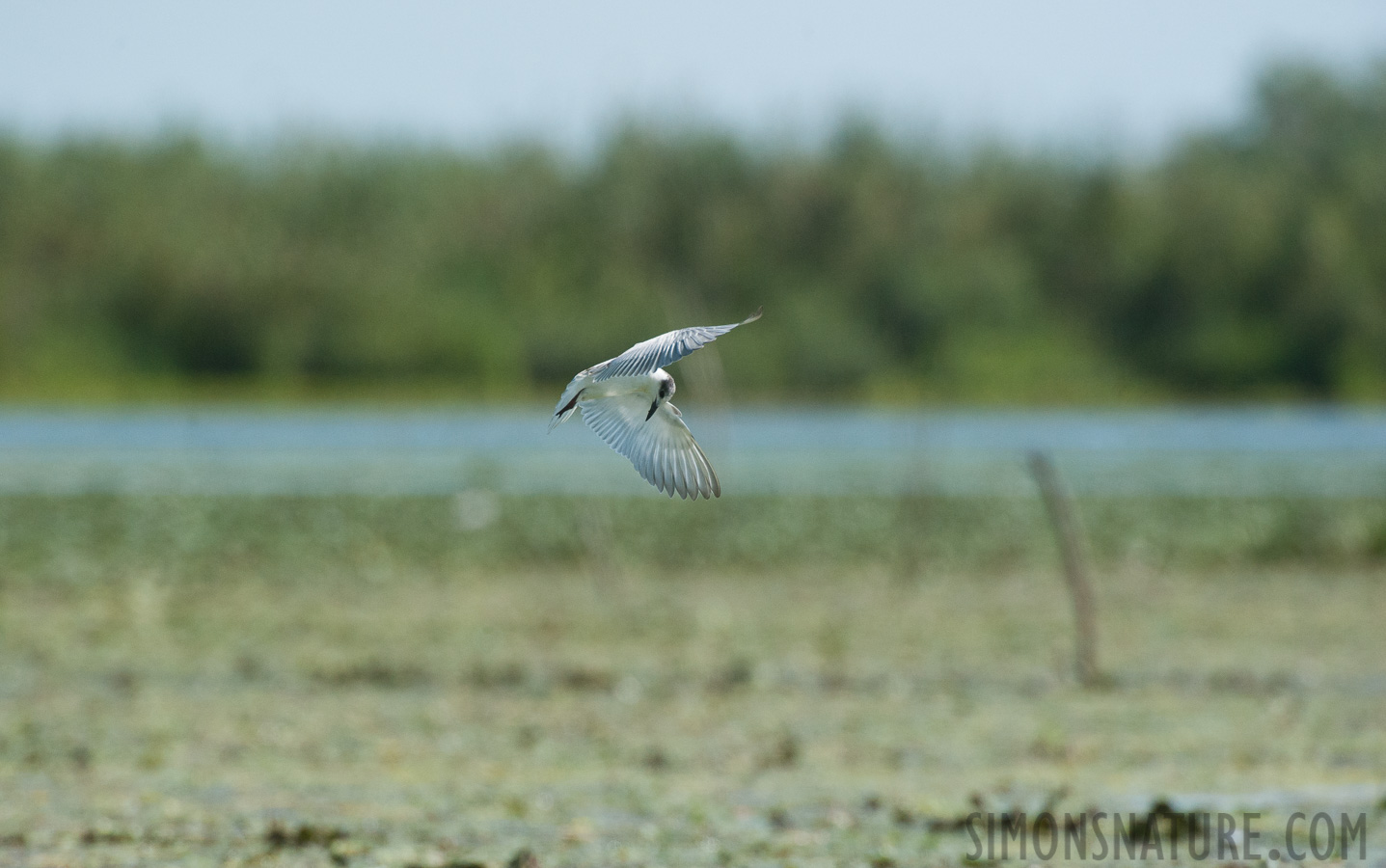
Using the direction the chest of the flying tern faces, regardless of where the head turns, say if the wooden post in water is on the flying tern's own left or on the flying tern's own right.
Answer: on the flying tern's own left

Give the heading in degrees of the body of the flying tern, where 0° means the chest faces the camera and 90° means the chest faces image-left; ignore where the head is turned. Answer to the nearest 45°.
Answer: approximately 270°
